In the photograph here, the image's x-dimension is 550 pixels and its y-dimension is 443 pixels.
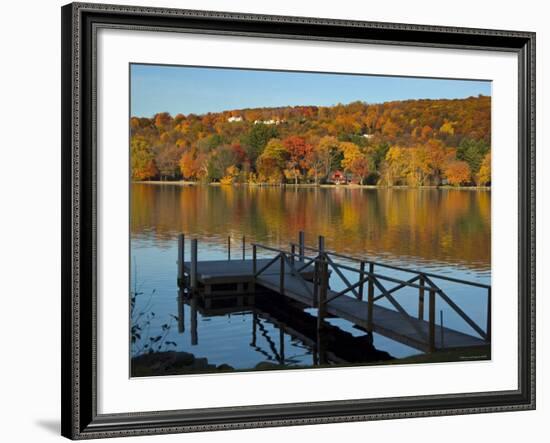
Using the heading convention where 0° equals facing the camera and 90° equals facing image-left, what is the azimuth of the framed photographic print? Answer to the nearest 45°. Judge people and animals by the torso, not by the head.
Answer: approximately 315°
